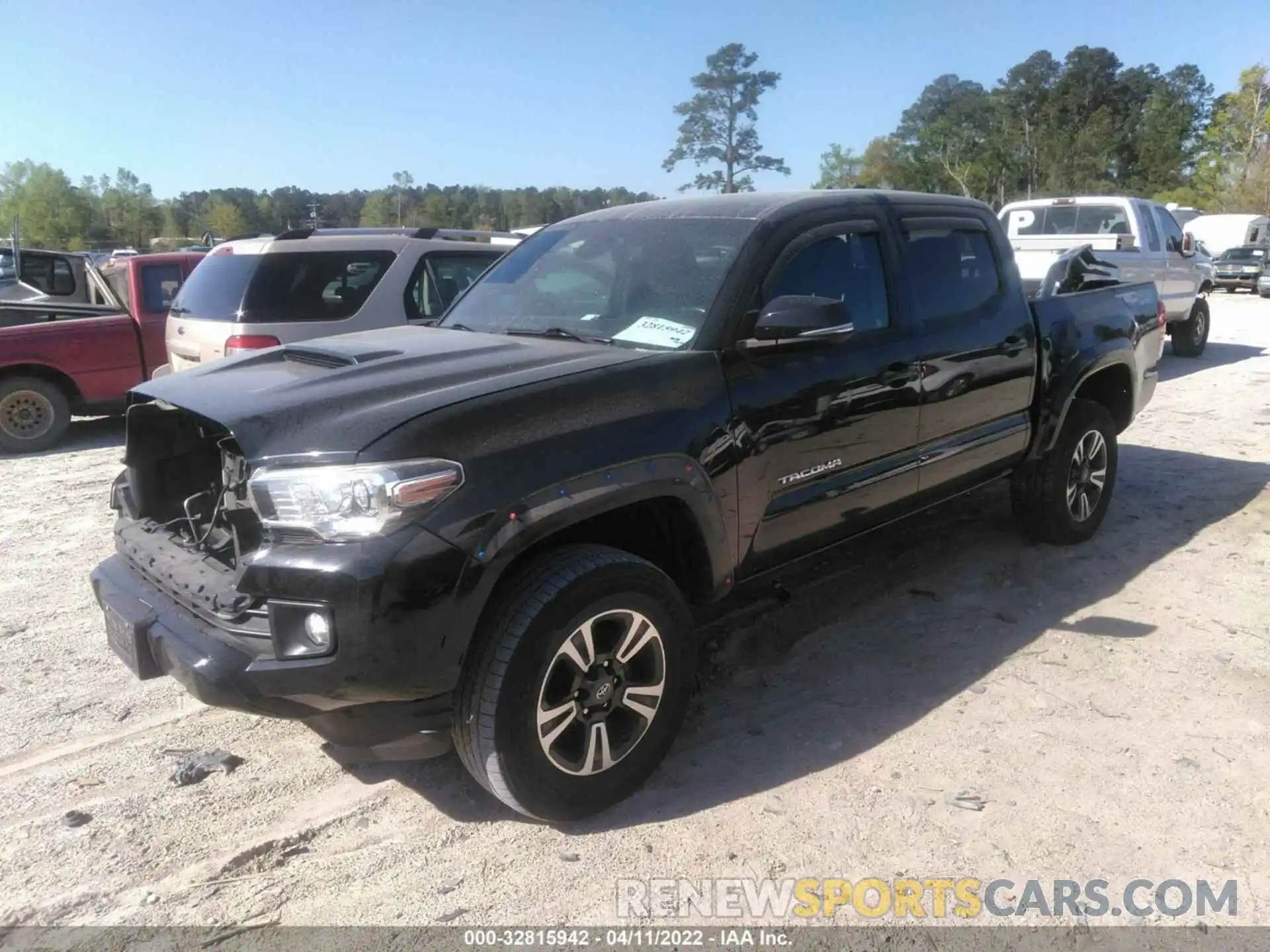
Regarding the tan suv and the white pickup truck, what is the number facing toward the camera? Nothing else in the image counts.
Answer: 0

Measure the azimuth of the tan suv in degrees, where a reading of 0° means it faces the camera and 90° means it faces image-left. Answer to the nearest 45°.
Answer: approximately 225°

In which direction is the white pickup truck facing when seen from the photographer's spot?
facing away from the viewer and to the right of the viewer

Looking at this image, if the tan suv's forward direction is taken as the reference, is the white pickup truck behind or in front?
in front

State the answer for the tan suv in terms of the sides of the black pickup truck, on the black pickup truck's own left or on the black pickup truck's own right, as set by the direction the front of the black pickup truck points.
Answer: on the black pickup truck's own right

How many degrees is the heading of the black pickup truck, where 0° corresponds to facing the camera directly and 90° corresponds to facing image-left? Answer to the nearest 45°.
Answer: approximately 45°

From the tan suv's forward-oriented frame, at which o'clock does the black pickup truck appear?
The black pickup truck is roughly at 4 o'clock from the tan suv.

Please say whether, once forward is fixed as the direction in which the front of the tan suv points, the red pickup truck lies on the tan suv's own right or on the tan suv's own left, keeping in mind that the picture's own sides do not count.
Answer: on the tan suv's own left

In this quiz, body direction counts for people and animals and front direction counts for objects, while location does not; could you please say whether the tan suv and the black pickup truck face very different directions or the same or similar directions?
very different directions
